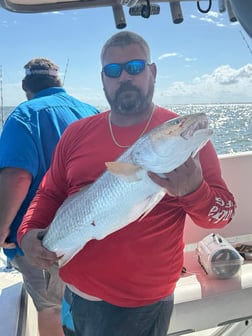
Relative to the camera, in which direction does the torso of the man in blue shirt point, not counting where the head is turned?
away from the camera

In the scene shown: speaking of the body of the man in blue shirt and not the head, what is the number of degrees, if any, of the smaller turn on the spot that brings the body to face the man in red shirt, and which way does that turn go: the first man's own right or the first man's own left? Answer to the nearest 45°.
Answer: approximately 180°

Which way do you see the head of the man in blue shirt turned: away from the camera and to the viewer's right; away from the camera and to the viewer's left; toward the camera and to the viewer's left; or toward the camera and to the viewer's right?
away from the camera and to the viewer's left

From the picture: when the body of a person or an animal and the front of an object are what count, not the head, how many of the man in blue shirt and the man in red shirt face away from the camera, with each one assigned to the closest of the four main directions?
1

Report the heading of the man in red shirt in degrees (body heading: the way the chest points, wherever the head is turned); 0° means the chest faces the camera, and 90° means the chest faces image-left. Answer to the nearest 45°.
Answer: approximately 0°

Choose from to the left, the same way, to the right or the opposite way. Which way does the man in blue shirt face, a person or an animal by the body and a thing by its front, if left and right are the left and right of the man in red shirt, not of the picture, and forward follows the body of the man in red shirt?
the opposite way

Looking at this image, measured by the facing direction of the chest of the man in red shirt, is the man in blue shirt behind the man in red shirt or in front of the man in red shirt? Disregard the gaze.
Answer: behind
